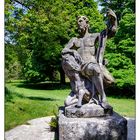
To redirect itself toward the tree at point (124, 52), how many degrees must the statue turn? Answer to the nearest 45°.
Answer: approximately 180°

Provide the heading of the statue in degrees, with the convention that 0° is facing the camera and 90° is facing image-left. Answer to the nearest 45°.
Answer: approximately 0°
